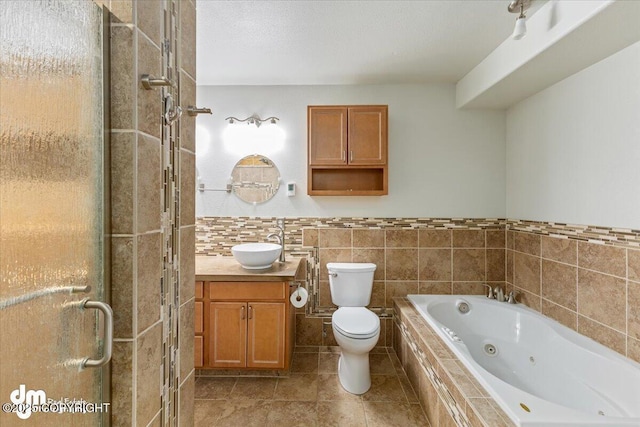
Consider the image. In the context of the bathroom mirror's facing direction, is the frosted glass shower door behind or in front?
in front

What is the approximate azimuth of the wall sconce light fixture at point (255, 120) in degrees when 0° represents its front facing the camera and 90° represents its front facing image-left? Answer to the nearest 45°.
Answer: approximately 0°

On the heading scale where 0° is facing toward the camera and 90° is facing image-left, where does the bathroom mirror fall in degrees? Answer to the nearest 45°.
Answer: approximately 0°

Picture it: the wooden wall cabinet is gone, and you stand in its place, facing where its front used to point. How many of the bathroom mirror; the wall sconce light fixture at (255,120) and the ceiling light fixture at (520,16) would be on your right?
2
